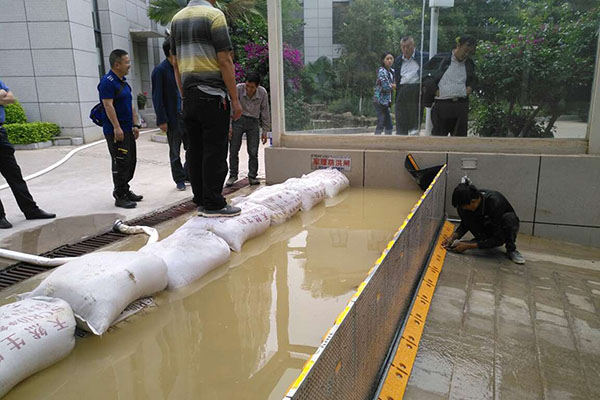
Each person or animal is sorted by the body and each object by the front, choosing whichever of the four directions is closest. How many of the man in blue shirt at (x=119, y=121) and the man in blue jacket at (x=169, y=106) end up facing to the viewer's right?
2

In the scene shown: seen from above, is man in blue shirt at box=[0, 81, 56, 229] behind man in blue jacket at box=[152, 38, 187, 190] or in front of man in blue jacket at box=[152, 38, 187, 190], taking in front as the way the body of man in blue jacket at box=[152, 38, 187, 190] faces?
behind

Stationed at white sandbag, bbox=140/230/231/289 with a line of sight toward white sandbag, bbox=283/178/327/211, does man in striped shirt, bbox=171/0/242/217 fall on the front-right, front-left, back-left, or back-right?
front-left

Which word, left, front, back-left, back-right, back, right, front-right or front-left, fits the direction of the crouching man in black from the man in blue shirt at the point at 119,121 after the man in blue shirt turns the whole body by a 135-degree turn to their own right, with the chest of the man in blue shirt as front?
left

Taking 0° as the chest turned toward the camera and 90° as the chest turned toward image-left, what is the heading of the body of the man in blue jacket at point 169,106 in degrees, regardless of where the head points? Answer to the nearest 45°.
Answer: approximately 270°

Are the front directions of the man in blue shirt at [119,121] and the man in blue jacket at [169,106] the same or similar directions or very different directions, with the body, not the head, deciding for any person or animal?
same or similar directions

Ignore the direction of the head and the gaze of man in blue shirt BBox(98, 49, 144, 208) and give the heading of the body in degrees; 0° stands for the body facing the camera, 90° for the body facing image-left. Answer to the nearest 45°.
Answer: approximately 270°

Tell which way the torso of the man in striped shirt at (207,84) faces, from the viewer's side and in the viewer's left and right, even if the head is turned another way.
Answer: facing away from the viewer and to the right of the viewer

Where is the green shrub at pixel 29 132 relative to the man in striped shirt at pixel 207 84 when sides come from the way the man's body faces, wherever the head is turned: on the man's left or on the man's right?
on the man's left

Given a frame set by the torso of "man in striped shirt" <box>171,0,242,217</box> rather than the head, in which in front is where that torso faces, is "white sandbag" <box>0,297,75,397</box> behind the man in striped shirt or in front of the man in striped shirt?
behind

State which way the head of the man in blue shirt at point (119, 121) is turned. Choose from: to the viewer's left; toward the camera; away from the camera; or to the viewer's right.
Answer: to the viewer's right

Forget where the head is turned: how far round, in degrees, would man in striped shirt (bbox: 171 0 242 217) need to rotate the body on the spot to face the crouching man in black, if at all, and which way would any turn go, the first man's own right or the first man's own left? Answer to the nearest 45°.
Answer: approximately 45° to the first man's own right

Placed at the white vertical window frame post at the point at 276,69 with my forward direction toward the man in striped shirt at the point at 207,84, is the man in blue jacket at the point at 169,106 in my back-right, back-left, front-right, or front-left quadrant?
front-right

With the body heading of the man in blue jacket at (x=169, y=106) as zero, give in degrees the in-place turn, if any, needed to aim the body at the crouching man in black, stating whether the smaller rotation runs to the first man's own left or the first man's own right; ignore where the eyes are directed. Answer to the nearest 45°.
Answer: approximately 45° to the first man's own right

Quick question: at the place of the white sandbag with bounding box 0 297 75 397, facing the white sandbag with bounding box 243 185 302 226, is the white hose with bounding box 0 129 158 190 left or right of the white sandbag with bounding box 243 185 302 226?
left
